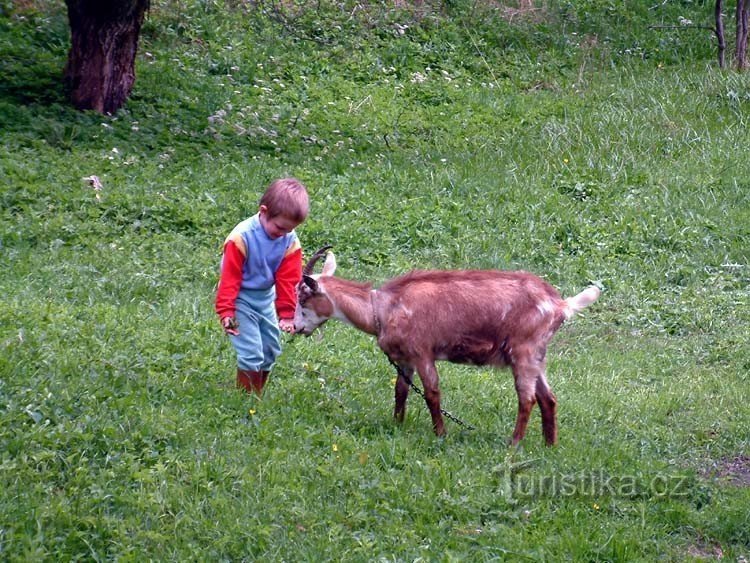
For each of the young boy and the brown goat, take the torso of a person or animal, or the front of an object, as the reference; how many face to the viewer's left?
1

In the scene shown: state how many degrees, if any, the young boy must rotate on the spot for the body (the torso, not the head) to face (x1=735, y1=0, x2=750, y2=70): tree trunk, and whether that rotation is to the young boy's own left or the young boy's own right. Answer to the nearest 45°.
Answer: approximately 90° to the young boy's own left

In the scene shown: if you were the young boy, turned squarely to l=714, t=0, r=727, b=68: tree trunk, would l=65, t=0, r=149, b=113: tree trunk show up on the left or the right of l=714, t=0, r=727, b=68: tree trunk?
left

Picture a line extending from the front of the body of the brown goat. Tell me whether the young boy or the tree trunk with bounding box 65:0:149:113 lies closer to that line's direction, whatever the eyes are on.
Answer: the young boy

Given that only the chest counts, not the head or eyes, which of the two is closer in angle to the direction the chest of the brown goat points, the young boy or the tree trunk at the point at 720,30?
the young boy

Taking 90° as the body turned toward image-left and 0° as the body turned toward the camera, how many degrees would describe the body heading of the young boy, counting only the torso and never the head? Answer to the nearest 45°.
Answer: approximately 315°

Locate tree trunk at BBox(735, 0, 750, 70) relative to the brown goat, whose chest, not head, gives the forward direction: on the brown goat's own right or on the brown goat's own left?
on the brown goat's own right

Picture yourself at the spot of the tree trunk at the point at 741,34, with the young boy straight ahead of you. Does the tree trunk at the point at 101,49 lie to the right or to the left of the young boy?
right

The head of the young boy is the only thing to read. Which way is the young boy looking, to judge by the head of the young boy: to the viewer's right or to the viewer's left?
to the viewer's right

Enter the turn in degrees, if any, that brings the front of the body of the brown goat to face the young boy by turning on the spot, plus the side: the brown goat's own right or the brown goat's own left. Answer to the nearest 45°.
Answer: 0° — it already faces them

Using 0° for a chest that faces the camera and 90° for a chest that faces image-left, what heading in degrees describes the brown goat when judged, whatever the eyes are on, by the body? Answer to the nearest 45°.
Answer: approximately 90°
